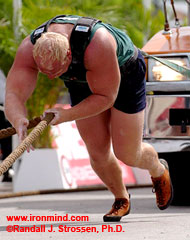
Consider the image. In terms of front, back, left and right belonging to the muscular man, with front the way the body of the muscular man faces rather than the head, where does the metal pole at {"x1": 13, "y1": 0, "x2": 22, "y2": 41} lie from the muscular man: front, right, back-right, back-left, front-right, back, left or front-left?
back-right
